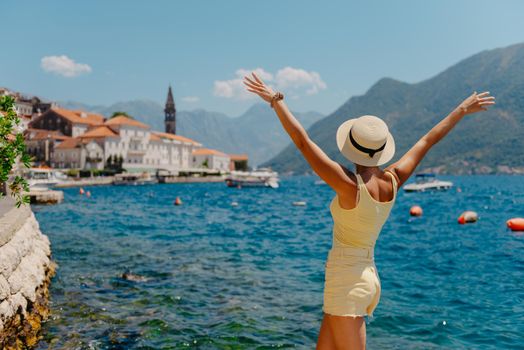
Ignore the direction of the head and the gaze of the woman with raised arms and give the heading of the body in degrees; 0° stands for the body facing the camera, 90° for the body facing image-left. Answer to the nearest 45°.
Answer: approximately 135°

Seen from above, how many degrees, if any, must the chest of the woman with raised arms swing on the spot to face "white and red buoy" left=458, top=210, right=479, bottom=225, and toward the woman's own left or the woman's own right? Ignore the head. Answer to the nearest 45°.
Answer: approximately 45° to the woman's own right

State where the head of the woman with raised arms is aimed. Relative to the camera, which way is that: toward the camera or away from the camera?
away from the camera

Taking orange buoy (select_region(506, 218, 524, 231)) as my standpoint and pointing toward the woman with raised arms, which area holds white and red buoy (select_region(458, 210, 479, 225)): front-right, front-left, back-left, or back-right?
back-right

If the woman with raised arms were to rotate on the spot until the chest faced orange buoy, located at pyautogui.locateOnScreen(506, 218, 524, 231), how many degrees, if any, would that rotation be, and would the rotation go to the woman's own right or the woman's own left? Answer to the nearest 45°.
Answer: approximately 45° to the woman's own right

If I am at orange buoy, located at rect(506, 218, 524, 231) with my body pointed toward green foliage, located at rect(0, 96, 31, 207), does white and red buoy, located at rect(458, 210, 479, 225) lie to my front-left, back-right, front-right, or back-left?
back-right
